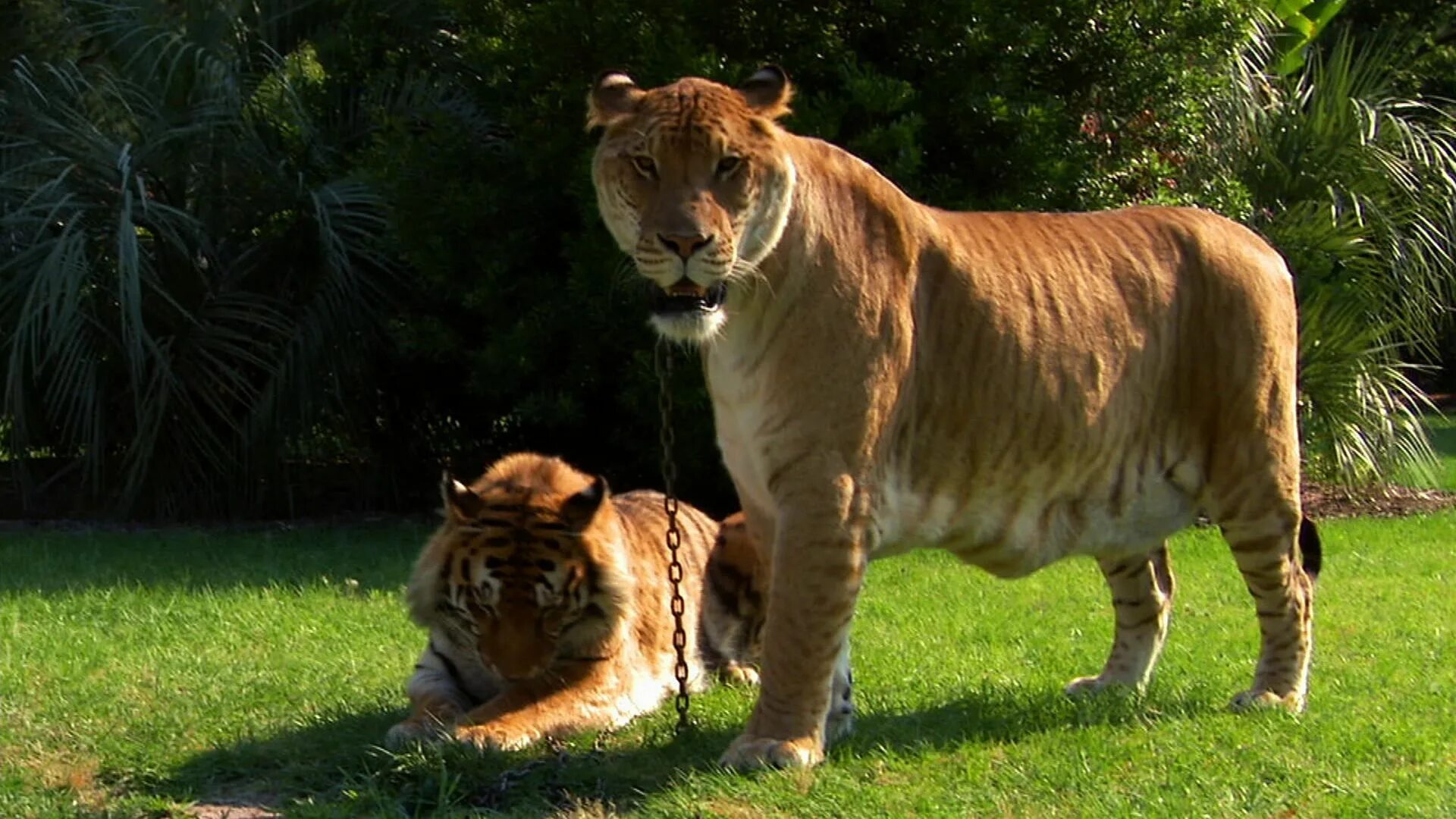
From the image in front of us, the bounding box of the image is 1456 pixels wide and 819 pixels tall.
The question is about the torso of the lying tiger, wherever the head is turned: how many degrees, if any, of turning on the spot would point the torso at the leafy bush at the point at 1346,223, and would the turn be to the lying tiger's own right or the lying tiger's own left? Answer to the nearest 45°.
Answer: approximately 180°

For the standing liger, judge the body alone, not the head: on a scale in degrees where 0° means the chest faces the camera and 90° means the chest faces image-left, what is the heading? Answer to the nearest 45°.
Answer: approximately 45°

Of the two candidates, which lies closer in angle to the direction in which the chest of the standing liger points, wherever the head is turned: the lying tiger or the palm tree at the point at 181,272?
the lying tiger

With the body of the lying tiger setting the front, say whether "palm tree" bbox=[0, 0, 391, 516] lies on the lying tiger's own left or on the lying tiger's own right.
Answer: on the lying tiger's own right

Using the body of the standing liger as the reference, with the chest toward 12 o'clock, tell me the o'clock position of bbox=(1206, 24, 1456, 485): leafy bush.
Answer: The leafy bush is roughly at 5 o'clock from the standing liger.

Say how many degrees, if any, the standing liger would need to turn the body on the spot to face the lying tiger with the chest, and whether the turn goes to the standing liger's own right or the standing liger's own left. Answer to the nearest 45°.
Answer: approximately 45° to the standing liger's own right

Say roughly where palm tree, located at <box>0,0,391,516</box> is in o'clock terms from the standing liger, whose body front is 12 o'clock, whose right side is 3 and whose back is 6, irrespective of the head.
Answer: The palm tree is roughly at 3 o'clock from the standing liger.

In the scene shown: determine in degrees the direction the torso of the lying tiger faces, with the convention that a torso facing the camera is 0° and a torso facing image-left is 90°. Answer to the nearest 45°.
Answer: approximately 45°

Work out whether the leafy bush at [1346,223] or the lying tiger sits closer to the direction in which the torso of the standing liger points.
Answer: the lying tiger
